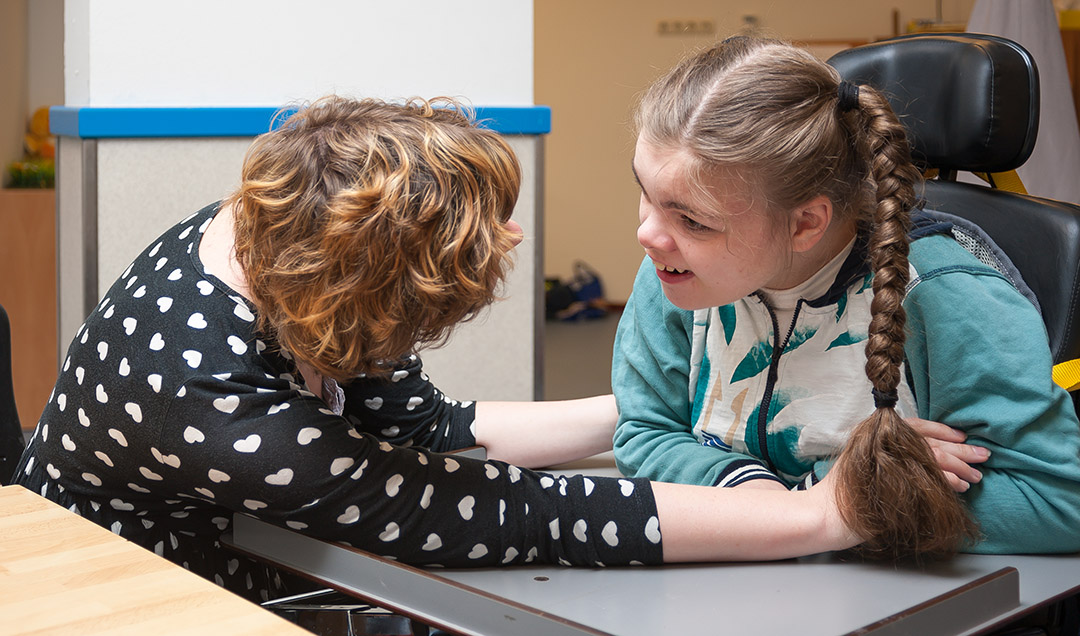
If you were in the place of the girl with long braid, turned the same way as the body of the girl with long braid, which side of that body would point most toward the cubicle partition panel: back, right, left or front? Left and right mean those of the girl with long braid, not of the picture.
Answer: right

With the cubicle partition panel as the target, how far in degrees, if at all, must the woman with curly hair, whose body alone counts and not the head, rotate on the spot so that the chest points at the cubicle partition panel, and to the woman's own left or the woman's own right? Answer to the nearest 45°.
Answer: approximately 90° to the woman's own left

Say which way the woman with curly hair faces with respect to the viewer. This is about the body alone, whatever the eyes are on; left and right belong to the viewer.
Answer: facing to the right of the viewer

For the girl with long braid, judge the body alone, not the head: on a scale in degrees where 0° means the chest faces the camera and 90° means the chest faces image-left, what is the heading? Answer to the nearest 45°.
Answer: approximately 45°

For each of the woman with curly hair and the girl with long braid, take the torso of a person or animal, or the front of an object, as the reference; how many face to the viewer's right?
1

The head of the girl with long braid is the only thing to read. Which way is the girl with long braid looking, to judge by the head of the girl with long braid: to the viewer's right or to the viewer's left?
to the viewer's left
